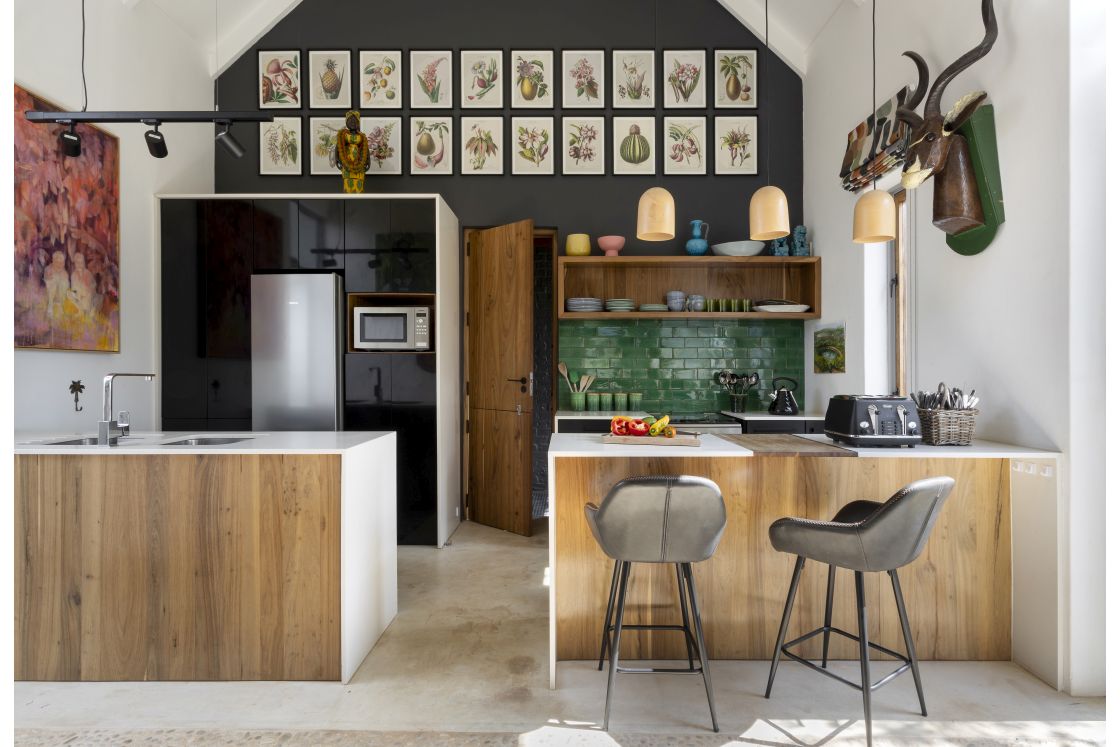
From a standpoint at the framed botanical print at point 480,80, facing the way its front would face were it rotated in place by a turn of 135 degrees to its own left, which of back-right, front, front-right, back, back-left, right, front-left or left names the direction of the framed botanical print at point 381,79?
back-left

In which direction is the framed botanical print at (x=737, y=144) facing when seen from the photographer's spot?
facing the viewer

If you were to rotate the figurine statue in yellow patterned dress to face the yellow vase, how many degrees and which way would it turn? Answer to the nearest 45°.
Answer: approximately 90° to its left

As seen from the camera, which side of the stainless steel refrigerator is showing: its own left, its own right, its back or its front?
front

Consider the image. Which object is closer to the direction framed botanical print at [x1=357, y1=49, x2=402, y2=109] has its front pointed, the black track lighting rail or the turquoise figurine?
the black track lighting rail

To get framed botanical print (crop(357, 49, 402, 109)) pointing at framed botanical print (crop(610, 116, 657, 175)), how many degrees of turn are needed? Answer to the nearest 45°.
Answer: approximately 90° to its left

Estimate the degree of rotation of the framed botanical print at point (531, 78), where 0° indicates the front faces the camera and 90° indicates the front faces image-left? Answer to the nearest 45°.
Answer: approximately 0°

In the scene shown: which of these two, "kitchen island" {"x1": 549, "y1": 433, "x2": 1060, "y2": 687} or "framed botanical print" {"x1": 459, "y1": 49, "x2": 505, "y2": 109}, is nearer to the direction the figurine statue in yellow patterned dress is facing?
the kitchen island

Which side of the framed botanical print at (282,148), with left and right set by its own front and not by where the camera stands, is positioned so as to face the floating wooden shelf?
left

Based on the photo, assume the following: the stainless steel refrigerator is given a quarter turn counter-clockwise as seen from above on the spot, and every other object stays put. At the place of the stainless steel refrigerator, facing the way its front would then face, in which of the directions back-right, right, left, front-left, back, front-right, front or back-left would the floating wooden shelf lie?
front

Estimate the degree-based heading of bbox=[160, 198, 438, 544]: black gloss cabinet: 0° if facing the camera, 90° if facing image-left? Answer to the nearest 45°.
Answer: approximately 0°

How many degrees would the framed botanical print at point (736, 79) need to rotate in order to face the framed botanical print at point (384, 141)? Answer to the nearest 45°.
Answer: approximately 90° to its right

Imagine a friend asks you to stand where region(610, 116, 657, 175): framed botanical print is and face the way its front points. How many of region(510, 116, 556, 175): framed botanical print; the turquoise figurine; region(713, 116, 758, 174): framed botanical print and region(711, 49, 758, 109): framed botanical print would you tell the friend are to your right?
1

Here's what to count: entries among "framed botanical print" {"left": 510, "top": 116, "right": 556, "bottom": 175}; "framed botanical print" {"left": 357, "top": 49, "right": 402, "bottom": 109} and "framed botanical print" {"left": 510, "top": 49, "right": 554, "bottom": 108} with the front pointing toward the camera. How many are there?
3

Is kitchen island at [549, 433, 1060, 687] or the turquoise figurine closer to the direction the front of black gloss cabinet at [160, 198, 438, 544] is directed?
the kitchen island

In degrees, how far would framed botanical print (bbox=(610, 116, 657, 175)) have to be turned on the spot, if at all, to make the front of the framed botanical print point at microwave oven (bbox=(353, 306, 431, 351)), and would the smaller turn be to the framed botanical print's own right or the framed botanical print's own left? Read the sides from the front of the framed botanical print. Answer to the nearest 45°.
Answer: approximately 45° to the framed botanical print's own right

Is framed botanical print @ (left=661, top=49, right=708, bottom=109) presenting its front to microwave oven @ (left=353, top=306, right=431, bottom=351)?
no

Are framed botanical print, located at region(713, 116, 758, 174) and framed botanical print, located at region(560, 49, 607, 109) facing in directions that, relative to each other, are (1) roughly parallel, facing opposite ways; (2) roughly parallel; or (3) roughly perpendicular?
roughly parallel

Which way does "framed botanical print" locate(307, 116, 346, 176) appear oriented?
toward the camera
